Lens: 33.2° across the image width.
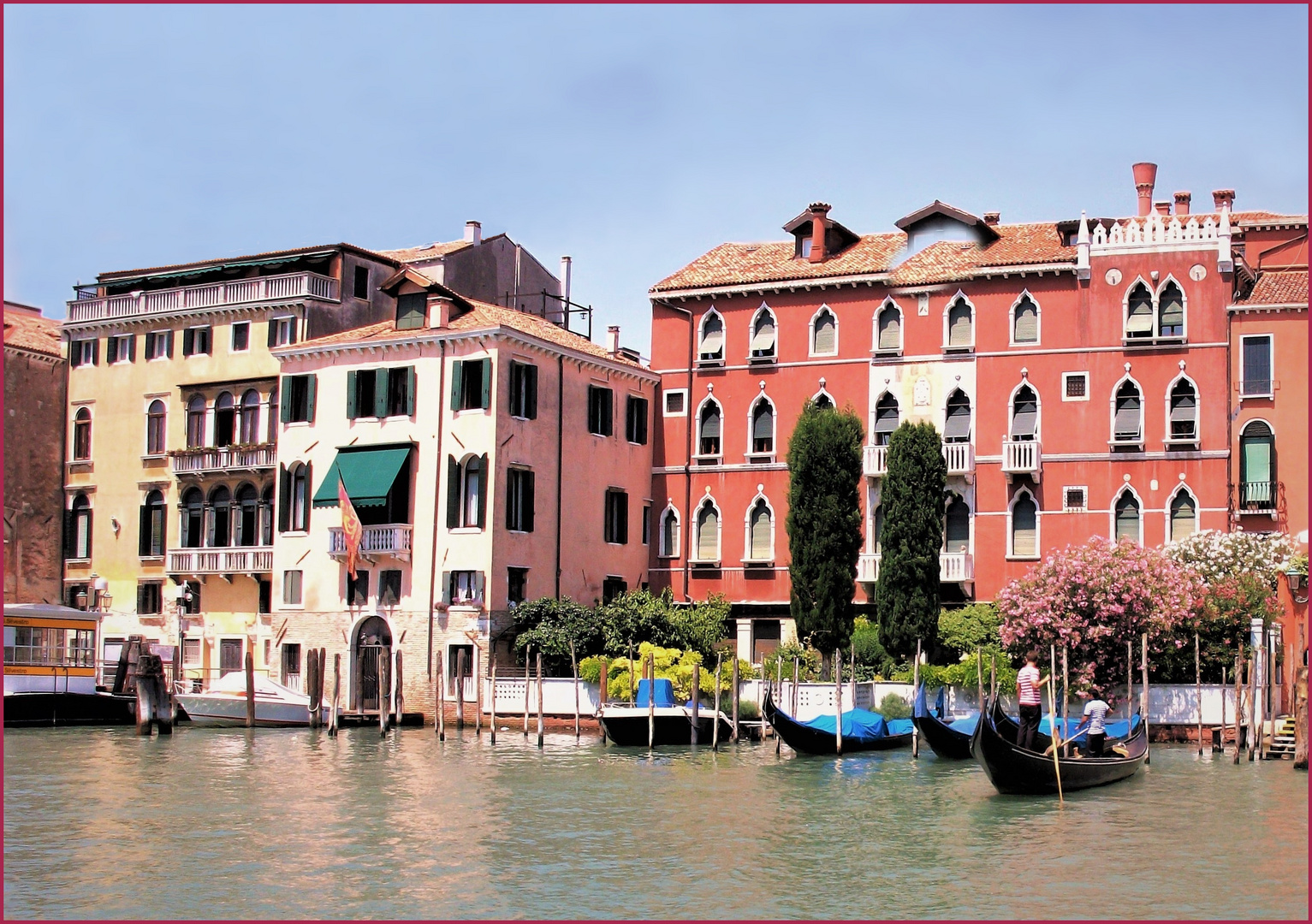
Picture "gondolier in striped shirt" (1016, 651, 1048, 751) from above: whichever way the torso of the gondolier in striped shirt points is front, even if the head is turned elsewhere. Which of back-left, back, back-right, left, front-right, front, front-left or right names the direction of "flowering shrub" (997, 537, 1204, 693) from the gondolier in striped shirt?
front-left

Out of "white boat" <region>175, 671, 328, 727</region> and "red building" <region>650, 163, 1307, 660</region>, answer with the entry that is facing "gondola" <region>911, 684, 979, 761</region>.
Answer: the red building

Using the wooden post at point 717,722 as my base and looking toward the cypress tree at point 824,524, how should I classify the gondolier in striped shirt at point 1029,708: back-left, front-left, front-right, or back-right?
back-right

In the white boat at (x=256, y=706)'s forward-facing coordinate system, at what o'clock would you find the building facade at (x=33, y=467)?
The building facade is roughly at 2 o'clock from the white boat.

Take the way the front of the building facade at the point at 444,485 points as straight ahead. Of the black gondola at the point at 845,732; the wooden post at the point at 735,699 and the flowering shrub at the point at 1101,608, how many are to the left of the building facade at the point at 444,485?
3

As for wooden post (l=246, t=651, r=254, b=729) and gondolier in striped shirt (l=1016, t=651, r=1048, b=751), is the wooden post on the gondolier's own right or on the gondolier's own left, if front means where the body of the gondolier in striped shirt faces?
on the gondolier's own left

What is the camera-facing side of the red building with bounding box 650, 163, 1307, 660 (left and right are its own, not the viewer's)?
front

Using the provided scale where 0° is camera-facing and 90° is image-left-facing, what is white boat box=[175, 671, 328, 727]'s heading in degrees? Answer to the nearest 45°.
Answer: approximately 90°

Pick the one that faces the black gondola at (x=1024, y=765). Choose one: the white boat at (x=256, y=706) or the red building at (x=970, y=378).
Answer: the red building

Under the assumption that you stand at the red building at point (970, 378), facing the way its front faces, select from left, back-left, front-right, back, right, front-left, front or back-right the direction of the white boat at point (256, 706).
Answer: right

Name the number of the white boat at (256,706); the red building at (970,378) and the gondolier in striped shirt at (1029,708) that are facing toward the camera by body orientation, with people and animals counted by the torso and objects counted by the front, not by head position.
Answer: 1

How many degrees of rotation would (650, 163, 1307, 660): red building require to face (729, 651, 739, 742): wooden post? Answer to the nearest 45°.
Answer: approximately 45° to its right

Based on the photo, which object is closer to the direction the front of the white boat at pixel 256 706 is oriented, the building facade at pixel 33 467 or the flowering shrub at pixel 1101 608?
the building facade

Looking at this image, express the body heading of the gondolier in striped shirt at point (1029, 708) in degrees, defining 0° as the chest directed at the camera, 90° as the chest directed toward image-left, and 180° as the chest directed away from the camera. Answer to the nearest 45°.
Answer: approximately 225°

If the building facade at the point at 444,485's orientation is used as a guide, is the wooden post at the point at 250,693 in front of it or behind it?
in front

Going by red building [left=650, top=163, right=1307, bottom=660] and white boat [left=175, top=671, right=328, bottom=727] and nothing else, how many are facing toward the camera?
1

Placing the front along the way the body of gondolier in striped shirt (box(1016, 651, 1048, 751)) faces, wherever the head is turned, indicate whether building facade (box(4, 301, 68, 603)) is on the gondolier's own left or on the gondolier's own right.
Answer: on the gondolier's own left

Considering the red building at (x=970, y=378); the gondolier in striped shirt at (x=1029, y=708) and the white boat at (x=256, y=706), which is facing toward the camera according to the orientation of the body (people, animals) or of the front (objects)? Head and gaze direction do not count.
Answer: the red building
